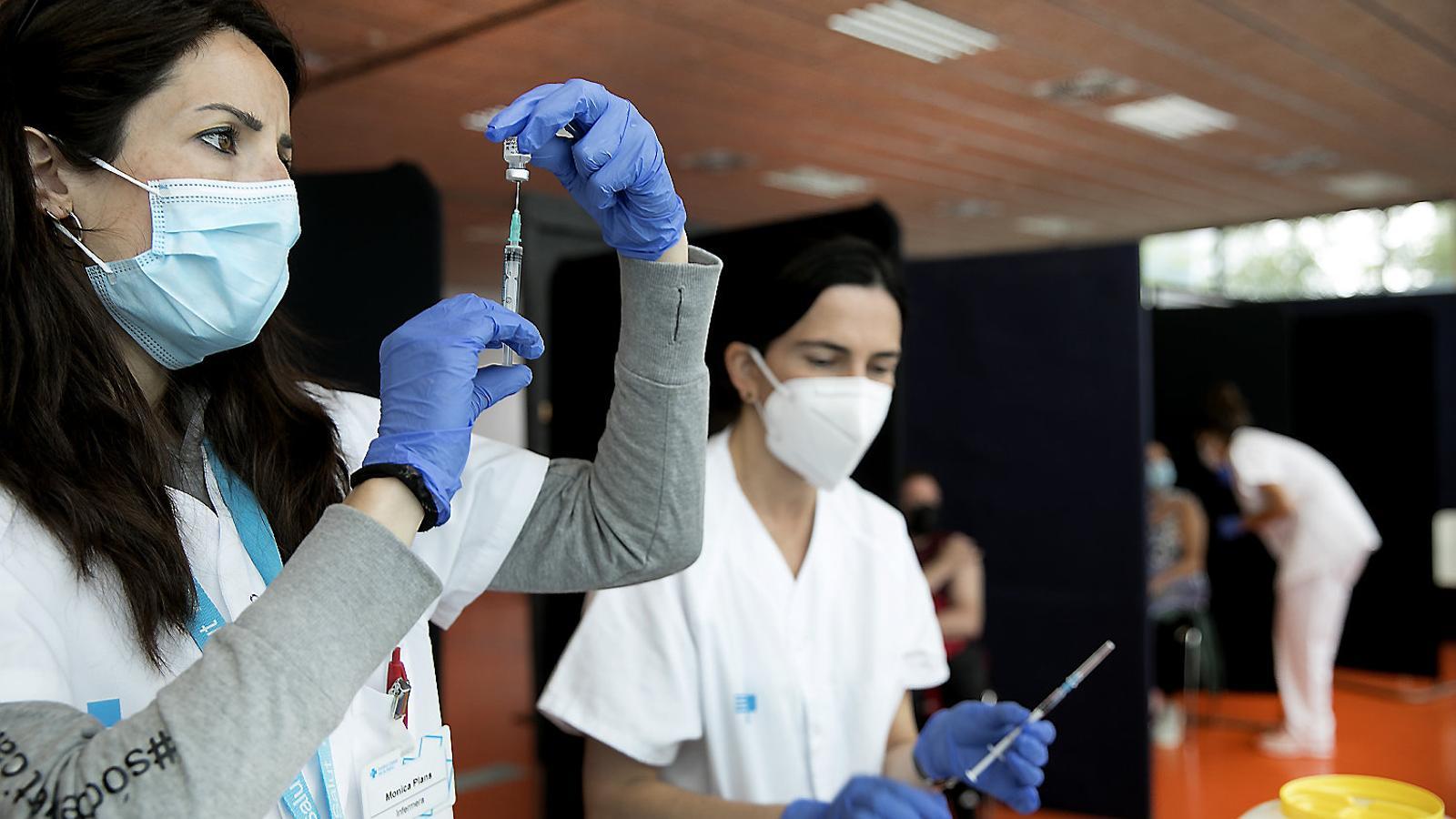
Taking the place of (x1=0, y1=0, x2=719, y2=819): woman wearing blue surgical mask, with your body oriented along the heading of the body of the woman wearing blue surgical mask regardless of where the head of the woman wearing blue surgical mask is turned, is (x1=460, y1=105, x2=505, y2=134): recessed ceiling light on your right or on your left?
on your left

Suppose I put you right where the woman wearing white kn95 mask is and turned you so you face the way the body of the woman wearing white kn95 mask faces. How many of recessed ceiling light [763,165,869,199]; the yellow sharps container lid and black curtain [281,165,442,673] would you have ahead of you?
1

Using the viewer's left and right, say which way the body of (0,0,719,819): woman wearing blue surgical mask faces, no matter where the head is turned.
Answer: facing the viewer and to the right of the viewer

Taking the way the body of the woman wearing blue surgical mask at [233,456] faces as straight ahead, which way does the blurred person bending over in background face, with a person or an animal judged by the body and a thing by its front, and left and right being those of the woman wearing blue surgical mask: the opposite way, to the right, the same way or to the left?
the opposite way

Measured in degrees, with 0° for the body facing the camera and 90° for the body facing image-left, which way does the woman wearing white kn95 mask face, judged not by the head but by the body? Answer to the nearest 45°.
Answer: approximately 315°

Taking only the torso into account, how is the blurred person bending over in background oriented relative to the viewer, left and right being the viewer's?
facing to the left of the viewer

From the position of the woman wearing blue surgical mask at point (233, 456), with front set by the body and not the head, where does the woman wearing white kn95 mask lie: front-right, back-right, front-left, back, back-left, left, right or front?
left

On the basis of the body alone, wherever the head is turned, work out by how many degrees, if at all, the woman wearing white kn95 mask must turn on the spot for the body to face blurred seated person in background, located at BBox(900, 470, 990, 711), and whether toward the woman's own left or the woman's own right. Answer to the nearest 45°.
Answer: approximately 135° to the woman's own left

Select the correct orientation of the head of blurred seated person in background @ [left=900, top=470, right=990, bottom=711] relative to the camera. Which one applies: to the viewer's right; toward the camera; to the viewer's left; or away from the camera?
toward the camera

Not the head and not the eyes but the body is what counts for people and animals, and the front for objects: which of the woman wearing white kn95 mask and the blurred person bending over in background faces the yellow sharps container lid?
the woman wearing white kn95 mask

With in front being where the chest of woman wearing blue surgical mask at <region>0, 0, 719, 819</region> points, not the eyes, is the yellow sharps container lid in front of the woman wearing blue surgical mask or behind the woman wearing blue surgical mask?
in front

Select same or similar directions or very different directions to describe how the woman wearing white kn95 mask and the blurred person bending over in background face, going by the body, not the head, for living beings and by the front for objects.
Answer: very different directions
